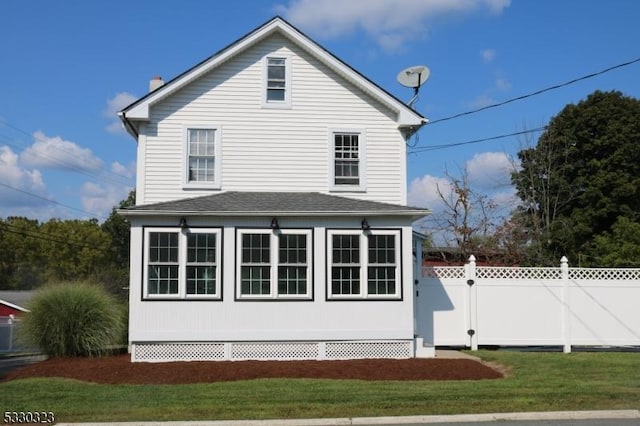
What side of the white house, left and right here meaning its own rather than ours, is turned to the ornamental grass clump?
right

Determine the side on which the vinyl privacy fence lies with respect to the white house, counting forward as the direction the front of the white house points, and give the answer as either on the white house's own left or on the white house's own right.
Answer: on the white house's own left

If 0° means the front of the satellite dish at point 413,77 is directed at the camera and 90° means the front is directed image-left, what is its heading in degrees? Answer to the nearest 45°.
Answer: approximately 45°

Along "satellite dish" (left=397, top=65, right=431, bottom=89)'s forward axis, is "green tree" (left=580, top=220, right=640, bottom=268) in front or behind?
behind

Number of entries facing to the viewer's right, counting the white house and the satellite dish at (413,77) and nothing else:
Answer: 0

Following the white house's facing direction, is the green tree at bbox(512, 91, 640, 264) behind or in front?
behind

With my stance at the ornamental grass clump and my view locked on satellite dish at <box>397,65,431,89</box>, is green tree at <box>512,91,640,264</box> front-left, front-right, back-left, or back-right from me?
front-left

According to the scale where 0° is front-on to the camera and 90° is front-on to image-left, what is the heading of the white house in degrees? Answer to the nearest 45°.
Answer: approximately 0°

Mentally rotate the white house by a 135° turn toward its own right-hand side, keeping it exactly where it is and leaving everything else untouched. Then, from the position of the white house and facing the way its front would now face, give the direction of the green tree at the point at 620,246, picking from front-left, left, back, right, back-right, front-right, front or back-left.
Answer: right
